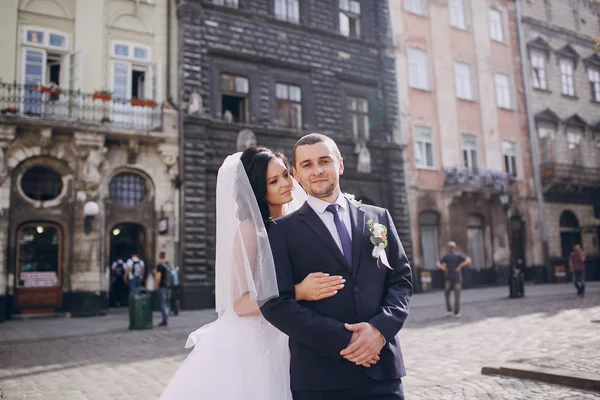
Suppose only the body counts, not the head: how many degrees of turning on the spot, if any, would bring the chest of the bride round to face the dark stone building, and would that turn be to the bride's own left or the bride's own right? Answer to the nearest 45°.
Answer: approximately 90° to the bride's own left

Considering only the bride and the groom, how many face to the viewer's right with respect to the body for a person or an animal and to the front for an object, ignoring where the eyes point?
1

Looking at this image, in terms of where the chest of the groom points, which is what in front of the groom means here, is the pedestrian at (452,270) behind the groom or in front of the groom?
behind

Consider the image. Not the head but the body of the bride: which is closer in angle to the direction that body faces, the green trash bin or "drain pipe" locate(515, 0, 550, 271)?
the drain pipe

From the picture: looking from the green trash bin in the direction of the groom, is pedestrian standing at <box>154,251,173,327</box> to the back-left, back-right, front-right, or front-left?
back-left

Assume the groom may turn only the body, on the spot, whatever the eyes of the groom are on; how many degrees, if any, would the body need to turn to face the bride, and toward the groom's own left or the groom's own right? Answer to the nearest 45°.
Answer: approximately 135° to the groom's own right

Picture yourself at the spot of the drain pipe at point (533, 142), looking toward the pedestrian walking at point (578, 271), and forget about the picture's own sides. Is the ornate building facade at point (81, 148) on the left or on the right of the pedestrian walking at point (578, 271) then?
right

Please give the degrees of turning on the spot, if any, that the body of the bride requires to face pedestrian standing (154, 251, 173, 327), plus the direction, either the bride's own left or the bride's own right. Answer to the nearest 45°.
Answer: approximately 90° to the bride's own left

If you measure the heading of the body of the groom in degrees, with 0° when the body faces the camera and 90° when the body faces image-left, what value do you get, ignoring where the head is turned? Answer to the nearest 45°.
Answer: approximately 0°

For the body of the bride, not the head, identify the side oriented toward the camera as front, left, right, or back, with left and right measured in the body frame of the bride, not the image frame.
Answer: right

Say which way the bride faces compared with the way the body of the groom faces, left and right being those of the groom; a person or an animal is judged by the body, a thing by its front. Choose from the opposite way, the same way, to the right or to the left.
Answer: to the left

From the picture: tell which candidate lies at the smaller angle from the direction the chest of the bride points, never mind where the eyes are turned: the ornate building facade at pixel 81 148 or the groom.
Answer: the groom
